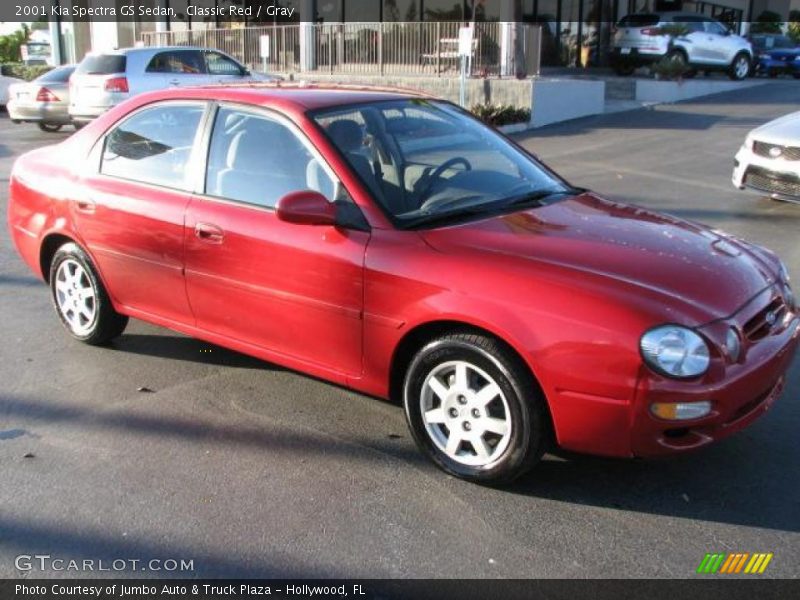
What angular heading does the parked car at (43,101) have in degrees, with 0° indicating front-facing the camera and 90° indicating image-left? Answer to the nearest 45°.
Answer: approximately 225°

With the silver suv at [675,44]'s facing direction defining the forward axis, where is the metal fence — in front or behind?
behind

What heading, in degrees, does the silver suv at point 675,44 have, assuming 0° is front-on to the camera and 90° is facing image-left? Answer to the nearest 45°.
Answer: approximately 225°

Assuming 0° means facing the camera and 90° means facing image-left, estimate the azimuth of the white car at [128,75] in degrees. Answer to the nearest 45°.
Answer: approximately 225°

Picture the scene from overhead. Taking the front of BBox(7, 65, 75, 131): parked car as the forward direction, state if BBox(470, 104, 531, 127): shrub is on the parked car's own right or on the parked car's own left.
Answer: on the parked car's own right

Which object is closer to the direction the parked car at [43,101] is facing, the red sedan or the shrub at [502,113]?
the shrub

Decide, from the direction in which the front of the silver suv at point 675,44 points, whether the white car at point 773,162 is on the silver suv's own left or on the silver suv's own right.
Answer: on the silver suv's own right

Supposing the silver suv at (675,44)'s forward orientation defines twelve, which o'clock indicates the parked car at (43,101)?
The parked car is roughly at 6 o'clock from the silver suv.

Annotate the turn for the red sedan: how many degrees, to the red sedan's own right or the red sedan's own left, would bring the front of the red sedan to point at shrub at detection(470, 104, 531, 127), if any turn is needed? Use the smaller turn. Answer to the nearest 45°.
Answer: approximately 135° to the red sedan's own left

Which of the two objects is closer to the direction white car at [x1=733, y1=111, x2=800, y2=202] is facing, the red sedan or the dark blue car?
the red sedan

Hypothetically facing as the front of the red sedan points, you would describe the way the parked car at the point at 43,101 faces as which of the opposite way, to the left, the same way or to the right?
to the left
